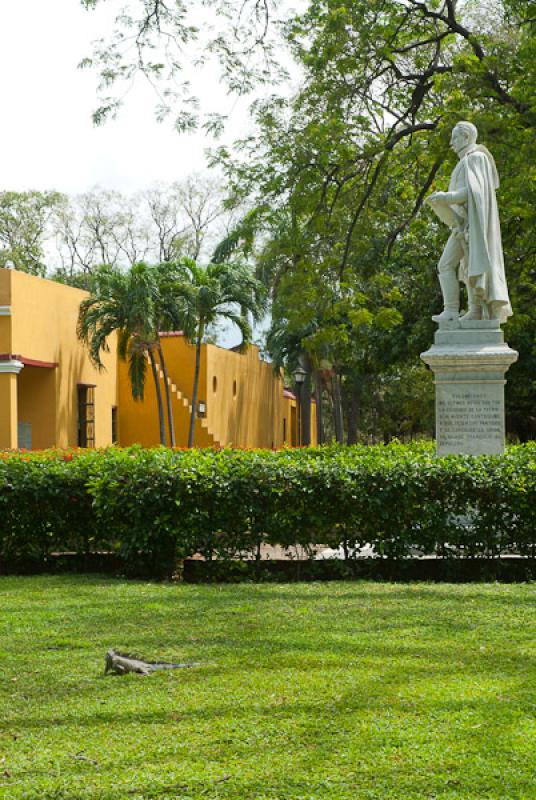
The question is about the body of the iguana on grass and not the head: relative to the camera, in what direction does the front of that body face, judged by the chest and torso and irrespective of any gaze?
to the viewer's left

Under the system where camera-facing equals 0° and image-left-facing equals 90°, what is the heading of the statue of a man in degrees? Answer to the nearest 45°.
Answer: approximately 90°

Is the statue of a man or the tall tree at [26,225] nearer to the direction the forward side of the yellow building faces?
the statue of a man

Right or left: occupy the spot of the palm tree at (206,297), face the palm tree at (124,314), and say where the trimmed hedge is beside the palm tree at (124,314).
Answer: left

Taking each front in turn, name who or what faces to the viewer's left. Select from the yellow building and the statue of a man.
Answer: the statue of a man

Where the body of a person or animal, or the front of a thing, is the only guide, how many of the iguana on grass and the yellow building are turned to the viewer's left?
1

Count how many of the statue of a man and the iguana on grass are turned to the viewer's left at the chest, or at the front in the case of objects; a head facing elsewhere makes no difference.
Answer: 2

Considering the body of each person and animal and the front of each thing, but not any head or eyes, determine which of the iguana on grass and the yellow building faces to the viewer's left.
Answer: the iguana on grass

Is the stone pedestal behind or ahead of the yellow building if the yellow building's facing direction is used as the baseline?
ahead

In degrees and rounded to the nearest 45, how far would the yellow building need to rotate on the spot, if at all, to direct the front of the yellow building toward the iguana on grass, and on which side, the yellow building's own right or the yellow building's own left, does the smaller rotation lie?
approximately 45° to the yellow building's own right

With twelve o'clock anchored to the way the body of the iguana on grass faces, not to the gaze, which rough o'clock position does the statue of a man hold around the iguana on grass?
The statue of a man is roughly at 4 o'clock from the iguana on grass.

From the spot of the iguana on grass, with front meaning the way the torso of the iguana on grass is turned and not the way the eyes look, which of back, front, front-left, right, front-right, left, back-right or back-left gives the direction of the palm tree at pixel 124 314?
right

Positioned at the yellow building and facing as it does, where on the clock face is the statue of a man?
The statue of a man is roughly at 1 o'clock from the yellow building.

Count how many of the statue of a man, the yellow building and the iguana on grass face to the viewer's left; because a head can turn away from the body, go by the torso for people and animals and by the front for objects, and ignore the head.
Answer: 2

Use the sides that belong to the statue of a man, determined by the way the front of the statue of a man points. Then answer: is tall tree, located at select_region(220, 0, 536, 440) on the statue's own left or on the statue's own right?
on the statue's own right
